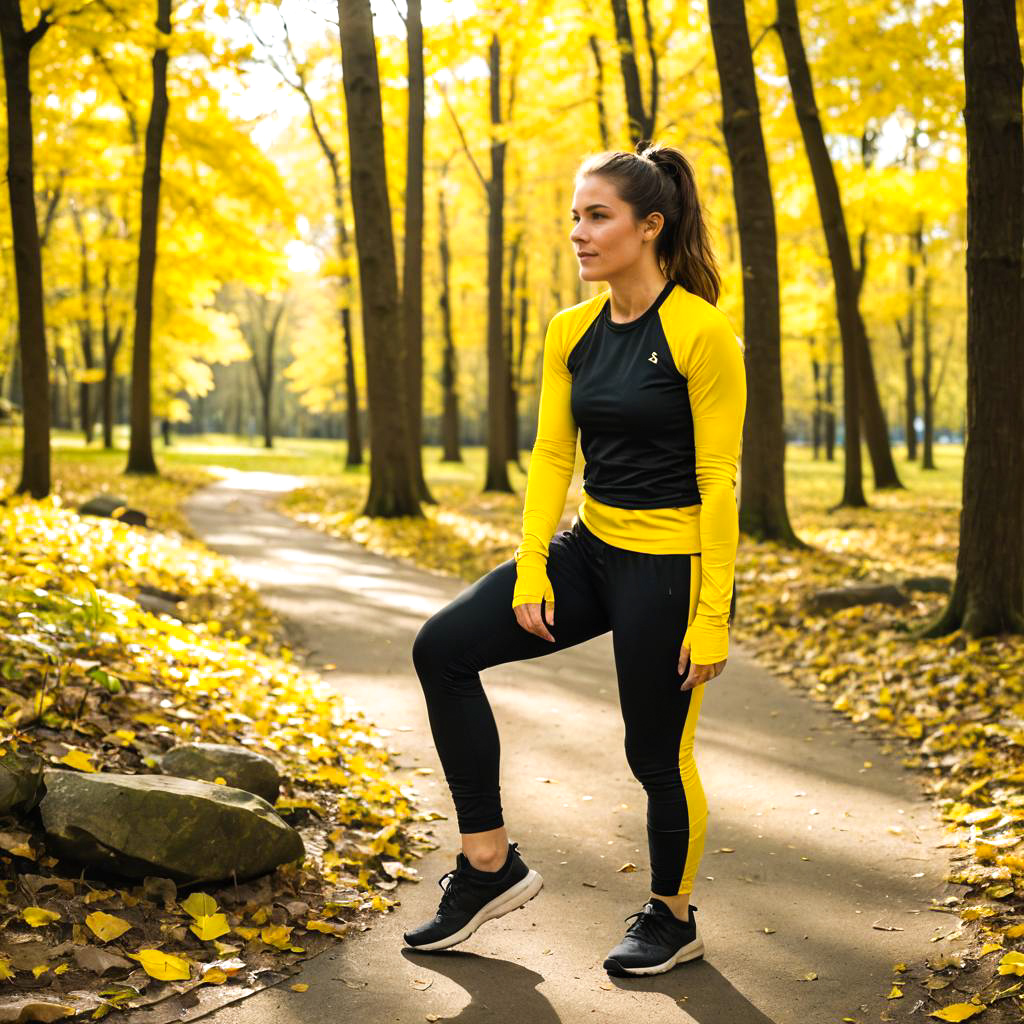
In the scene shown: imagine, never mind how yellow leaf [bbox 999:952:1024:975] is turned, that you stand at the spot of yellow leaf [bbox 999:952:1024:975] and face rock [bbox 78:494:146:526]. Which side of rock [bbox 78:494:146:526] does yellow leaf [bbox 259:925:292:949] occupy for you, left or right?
left

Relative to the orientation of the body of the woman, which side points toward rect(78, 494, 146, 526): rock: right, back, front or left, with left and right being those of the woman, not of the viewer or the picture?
right

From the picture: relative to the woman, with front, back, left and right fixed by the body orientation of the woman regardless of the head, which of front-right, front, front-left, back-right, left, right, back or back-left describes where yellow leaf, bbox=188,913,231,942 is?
front-right

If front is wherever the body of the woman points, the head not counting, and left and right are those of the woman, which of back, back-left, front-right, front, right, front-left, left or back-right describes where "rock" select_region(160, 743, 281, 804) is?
right

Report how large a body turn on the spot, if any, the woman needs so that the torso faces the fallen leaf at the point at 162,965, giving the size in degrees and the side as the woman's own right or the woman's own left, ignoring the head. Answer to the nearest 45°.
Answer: approximately 45° to the woman's own right

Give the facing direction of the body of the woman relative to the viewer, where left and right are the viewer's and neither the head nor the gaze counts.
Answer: facing the viewer and to the left of the viewer

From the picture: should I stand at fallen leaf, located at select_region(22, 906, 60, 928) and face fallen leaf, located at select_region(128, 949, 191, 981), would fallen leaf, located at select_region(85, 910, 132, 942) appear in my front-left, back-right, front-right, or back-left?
front-left

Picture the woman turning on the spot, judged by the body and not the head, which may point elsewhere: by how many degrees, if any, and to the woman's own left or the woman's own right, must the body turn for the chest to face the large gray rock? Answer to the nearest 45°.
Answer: approximately 45° to the woman's own right

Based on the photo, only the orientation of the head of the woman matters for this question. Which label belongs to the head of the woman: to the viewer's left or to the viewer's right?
to the viewer's left

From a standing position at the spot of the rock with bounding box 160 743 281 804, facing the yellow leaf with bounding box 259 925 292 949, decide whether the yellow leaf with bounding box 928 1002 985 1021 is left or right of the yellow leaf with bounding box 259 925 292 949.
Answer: left

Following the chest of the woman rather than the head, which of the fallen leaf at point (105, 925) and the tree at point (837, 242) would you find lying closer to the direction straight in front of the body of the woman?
the fallen leaf
